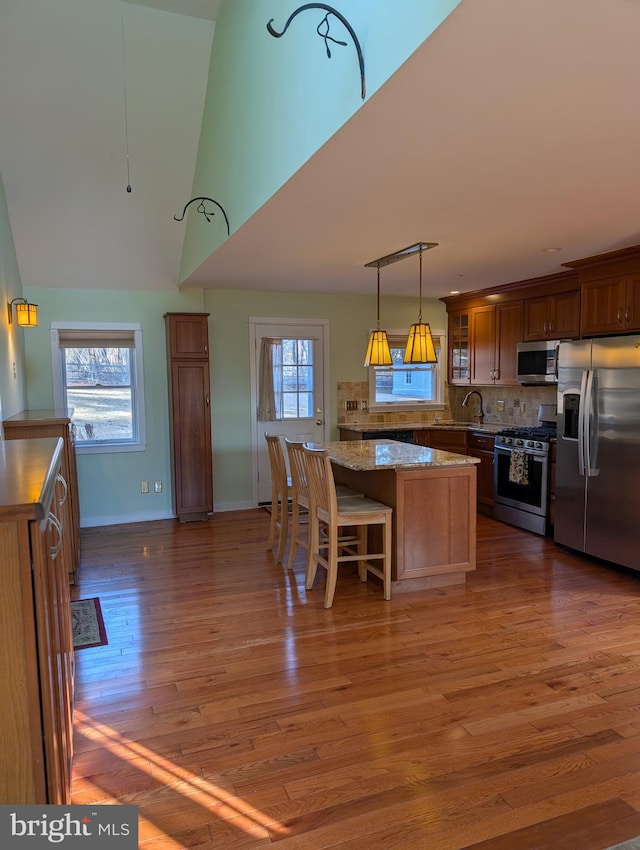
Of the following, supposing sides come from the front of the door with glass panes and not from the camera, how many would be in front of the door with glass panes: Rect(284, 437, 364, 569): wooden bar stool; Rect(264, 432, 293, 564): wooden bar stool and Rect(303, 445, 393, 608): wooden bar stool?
3

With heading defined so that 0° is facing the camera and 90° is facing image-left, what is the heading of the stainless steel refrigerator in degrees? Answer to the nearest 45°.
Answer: approximately 45°

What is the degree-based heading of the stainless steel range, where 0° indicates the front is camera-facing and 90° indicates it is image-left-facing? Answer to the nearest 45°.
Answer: approximately 45°

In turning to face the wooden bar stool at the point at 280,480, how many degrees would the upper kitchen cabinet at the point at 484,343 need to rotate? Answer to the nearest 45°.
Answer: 0° — it already faces it

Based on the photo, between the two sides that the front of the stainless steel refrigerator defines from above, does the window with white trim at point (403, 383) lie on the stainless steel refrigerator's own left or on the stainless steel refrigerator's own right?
on the stainless steel refrigerator's own right

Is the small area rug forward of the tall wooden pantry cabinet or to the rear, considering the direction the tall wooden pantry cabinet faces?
forward

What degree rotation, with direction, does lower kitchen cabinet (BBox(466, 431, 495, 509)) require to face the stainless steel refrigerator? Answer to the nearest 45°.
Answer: approximately 90° to its left

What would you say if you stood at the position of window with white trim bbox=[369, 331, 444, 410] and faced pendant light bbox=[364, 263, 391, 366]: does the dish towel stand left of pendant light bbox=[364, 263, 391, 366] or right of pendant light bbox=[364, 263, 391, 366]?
left

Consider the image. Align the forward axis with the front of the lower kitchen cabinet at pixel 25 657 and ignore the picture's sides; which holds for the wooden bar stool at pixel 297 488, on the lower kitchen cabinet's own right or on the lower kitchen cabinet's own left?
on the lower kitchen cabinet's own left

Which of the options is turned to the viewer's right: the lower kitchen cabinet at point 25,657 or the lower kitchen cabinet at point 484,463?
the lower kitchen cabinet at point 25,657

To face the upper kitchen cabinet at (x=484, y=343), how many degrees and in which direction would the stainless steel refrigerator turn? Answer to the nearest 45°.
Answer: approximately 90° to its right
